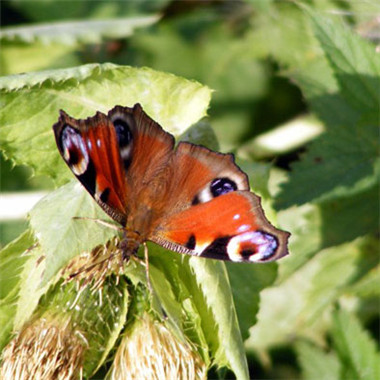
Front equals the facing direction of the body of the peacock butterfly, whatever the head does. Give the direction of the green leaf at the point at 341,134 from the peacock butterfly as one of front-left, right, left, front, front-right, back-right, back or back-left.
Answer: back

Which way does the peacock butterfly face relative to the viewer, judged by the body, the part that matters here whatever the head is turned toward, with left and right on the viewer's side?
facing the viewer and to the left of the viewer

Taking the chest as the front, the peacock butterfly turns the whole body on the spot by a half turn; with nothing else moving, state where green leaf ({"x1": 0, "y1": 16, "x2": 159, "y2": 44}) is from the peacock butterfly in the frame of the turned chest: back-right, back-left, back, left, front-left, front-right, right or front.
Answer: front-left
